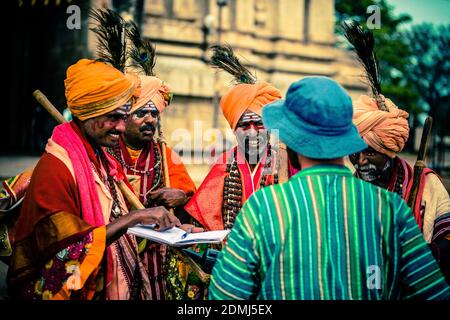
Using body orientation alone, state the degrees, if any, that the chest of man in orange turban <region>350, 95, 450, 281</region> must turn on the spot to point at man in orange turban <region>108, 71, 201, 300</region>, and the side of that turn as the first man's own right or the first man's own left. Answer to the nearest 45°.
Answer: approximately 45° to the first man's own right

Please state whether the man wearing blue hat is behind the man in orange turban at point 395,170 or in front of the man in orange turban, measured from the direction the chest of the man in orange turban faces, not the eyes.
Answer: in front

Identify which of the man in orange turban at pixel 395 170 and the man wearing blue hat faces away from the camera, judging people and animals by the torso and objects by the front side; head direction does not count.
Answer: the man wearing blue hat

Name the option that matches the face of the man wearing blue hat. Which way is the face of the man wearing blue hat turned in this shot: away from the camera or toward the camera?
away from the camera

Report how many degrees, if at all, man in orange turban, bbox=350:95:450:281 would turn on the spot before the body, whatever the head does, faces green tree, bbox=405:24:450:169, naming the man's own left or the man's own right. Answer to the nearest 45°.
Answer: approximately 135° to the man's own right

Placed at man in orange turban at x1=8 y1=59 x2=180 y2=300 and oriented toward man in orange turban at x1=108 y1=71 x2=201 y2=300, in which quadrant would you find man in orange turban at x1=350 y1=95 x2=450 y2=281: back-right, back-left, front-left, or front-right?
front-right

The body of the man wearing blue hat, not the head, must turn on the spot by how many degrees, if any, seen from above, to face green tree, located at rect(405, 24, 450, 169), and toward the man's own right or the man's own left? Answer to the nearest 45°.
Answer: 0° — they already face it

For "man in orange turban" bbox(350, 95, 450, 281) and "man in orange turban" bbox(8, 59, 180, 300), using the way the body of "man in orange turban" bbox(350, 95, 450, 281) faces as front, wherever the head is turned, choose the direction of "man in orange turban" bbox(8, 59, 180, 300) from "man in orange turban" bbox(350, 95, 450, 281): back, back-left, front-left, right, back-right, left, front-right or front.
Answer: front

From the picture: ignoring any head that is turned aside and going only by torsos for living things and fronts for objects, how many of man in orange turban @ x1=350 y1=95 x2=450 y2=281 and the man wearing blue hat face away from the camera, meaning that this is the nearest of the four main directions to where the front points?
1

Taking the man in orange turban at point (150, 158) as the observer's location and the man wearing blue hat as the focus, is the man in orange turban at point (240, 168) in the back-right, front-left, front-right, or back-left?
front-left

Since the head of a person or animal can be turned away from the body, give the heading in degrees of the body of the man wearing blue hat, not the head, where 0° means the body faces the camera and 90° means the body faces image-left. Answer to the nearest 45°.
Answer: approximately 180°

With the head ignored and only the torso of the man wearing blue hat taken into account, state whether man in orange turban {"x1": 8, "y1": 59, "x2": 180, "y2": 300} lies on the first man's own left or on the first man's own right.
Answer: on the first man's own left

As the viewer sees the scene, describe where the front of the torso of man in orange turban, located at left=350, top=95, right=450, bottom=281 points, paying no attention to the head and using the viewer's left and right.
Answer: facing the viewer and to the left of the viewer

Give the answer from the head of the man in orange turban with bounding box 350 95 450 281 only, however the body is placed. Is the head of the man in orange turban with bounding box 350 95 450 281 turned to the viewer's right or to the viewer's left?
to the viewer's left

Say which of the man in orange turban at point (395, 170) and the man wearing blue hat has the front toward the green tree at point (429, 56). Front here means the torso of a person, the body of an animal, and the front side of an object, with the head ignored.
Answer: the man wearing blue hat

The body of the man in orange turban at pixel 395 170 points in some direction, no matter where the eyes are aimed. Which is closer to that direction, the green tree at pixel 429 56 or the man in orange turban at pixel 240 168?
the man in orange turban
